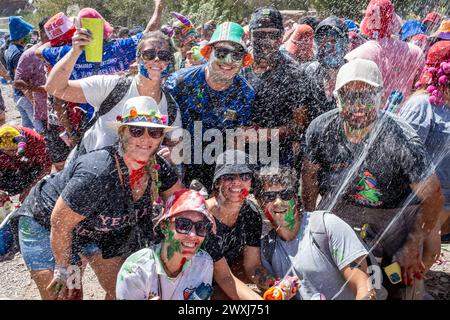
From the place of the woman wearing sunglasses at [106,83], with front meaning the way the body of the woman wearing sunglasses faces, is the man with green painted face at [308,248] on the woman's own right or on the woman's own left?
on the woman's own left

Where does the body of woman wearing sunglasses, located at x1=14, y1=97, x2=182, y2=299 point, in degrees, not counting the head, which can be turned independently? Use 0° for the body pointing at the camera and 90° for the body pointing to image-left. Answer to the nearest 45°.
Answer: approximately 315°

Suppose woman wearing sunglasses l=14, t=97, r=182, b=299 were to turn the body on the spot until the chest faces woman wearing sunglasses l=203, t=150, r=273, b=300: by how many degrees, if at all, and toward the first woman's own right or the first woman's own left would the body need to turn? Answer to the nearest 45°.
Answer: approximately 45° to the first woman's own left

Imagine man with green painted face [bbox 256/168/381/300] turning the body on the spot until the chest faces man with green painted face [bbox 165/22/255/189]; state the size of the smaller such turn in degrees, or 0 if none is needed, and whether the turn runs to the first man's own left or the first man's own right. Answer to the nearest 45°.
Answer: approximately 90° to the first man's own right

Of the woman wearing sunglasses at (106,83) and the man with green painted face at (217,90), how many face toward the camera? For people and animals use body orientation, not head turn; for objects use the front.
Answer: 2

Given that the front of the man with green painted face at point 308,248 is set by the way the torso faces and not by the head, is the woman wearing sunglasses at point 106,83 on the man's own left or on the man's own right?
on the man's own right

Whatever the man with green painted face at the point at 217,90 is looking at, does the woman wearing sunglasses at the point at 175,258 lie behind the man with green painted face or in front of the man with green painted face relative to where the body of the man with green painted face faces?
in front

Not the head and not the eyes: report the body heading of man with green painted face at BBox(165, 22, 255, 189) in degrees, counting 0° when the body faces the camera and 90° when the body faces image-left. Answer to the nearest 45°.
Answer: approximately 0°
